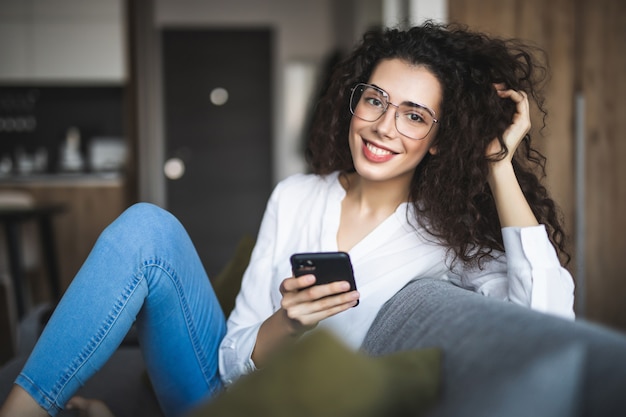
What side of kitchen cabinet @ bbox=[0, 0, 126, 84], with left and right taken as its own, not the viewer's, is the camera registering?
front

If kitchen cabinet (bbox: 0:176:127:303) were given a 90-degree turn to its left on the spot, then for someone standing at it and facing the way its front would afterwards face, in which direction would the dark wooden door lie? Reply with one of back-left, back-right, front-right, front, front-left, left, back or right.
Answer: front-left

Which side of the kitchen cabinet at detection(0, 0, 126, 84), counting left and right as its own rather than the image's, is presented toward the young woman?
front

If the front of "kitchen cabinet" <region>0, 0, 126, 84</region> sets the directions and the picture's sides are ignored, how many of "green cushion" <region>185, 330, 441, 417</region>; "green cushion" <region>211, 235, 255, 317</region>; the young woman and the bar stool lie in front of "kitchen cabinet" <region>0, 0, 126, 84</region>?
4

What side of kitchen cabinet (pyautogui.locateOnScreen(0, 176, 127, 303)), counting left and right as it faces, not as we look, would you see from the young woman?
front

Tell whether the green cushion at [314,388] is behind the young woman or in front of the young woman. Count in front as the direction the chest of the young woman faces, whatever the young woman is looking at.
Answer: in front

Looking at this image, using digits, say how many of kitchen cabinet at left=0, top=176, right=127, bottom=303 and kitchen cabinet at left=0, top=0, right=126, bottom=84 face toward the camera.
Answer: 2

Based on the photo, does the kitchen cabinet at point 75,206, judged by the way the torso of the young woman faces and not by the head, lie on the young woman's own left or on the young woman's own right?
on the young woman's own right

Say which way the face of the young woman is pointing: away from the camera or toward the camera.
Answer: toward the camera

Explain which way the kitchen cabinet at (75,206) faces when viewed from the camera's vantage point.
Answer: facing the viewer

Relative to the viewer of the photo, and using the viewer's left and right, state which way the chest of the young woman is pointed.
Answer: facing the viewer and to the left of the viewer
